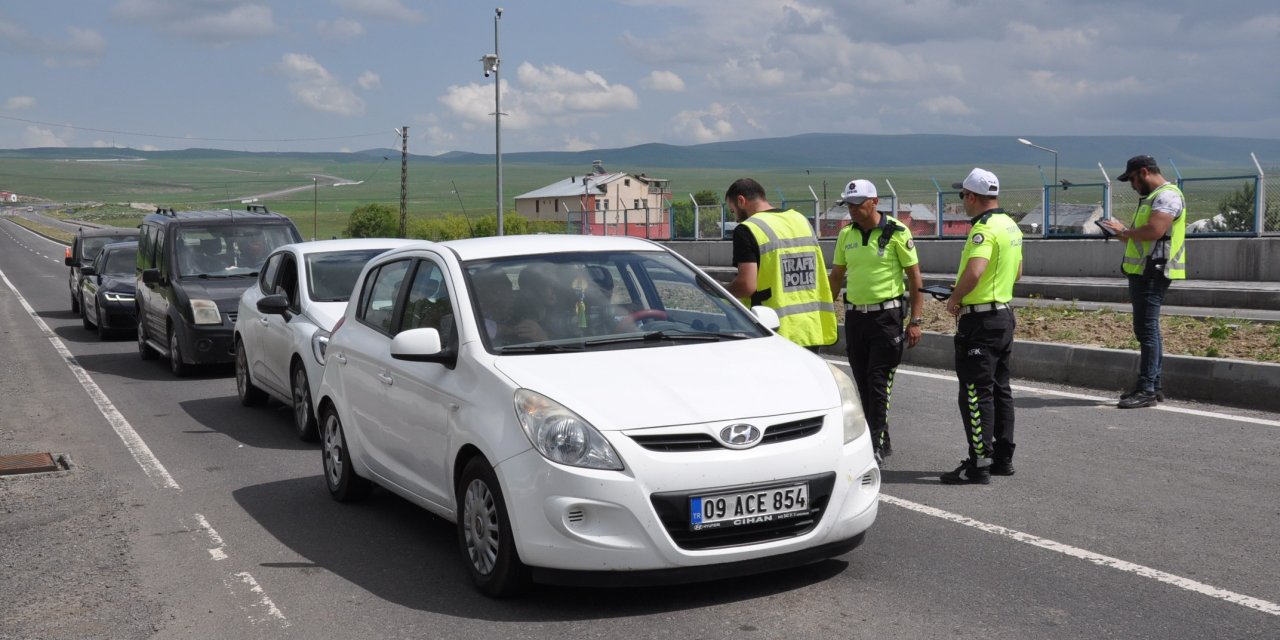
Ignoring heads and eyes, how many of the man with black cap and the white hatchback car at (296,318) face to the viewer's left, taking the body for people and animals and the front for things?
1

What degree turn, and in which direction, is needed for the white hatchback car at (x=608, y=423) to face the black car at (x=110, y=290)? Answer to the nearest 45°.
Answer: approximately 180°

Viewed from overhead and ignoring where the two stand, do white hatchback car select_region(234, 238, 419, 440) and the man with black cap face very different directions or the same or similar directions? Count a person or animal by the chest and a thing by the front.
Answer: very different directions

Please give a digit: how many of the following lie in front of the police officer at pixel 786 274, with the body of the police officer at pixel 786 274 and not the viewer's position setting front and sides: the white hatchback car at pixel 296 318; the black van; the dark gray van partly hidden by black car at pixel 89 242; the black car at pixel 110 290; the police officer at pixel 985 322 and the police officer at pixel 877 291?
4

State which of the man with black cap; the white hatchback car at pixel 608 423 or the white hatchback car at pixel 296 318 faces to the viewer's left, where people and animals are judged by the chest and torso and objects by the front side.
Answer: the man with black cap

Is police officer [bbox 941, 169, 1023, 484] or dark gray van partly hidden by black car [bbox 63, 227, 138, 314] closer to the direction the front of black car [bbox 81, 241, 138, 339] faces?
the police officer

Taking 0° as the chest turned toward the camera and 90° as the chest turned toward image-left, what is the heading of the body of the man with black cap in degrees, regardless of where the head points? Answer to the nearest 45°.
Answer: approximately 90°

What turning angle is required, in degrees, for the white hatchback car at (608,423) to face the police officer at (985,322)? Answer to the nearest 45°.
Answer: approximately 90° to its left

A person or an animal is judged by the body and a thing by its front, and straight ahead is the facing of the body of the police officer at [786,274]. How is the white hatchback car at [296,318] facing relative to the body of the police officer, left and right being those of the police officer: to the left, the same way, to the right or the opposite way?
the opposite way

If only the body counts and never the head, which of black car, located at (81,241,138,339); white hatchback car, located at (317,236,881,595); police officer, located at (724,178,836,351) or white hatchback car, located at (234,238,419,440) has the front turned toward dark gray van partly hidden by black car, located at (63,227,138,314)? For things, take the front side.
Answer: the police officer

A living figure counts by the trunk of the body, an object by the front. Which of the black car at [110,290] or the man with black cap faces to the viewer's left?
the man with black cap

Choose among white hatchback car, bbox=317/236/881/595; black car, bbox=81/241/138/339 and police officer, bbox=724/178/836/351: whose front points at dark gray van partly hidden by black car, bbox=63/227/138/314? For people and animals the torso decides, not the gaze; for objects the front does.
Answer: the police officer
